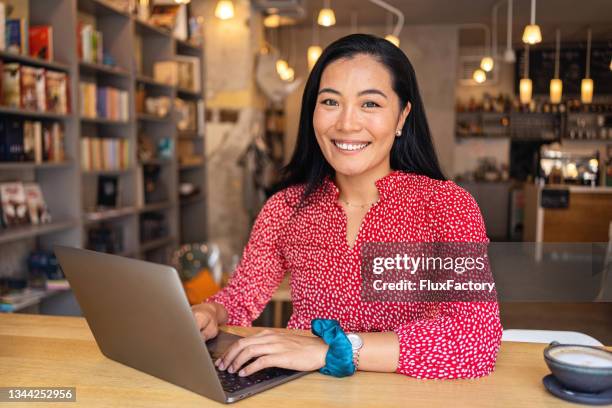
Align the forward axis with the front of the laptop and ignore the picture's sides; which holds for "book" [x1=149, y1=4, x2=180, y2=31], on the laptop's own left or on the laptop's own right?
on the laptop's own left

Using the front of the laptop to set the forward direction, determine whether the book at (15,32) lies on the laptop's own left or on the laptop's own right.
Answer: on the laptop's own left

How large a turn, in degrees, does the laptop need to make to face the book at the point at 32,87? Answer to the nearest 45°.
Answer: approximately 45° to its left

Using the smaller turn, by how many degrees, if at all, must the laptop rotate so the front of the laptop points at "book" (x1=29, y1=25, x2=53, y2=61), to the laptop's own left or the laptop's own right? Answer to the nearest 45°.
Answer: approximately 45° to the laptop's own left

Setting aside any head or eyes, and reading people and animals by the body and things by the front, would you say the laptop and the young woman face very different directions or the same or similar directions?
very different directions

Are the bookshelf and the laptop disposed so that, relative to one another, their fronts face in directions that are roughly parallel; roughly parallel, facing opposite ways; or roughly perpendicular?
roughly perpendicular

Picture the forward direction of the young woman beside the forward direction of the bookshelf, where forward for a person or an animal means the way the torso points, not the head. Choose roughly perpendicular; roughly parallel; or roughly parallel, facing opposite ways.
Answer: roughly perpendicular

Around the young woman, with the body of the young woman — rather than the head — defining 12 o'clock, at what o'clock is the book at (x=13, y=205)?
The book is roughly at 3 o'clock from the young woman.

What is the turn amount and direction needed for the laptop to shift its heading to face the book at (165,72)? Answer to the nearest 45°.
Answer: approximately 45° to its left

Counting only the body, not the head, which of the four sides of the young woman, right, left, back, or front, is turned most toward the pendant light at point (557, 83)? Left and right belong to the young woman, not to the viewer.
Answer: back

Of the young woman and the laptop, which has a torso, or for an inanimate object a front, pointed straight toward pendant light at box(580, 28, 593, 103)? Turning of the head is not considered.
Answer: the laptop

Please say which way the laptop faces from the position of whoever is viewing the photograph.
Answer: facing away from the viewer and to the right of the viewer
